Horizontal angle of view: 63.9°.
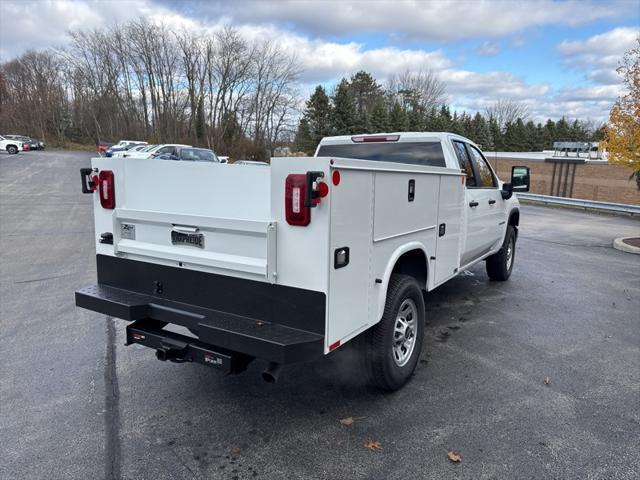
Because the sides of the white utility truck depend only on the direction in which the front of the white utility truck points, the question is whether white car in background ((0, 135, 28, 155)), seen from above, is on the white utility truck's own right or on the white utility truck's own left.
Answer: on the white utility truck's own left

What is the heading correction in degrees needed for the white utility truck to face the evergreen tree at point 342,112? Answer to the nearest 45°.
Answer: approximately 45° to its left

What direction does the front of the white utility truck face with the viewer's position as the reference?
facing away from the viewer and to the right of the viewer

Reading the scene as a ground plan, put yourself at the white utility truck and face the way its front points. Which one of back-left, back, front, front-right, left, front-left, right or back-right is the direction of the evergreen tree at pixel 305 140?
front-left
